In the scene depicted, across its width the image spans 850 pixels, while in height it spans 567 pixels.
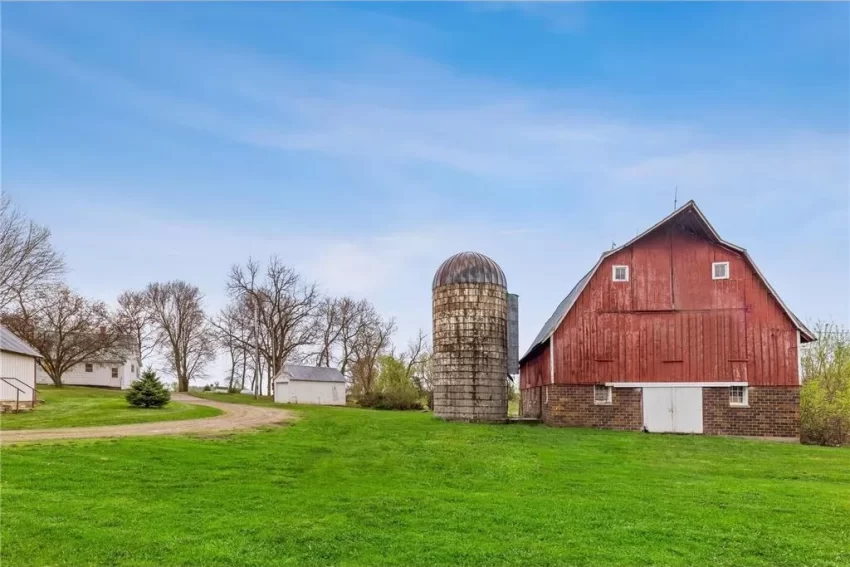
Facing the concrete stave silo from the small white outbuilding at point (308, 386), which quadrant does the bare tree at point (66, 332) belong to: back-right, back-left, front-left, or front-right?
back-right

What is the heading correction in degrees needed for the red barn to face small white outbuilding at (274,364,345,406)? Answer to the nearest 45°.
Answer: approximately 135° to its right

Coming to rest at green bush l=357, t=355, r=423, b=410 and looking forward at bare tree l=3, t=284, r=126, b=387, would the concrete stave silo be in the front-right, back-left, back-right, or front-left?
back-left

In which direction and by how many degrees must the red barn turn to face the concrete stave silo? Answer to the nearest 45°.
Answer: approximately 90° to its right

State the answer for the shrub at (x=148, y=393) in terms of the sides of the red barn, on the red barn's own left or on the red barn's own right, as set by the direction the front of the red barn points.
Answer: on the red barn's own right

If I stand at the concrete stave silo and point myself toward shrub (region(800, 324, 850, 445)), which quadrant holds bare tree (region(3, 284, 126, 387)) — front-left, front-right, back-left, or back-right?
back-left

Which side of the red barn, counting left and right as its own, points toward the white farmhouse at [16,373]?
right

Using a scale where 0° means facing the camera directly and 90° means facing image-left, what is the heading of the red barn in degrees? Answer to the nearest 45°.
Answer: approximately 0°

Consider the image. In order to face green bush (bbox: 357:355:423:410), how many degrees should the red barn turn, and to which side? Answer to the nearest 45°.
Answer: approximately 135° to its right
